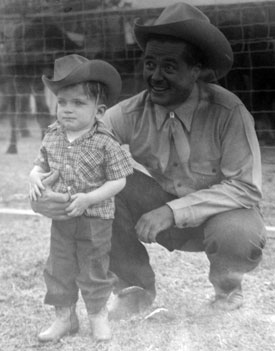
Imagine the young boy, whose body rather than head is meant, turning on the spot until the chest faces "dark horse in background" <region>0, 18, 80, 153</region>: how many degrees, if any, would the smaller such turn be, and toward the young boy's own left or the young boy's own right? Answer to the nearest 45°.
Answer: approximately 135° to the young boy's own right

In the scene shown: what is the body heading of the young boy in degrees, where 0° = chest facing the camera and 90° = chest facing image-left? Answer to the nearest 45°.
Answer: approximately 45°
